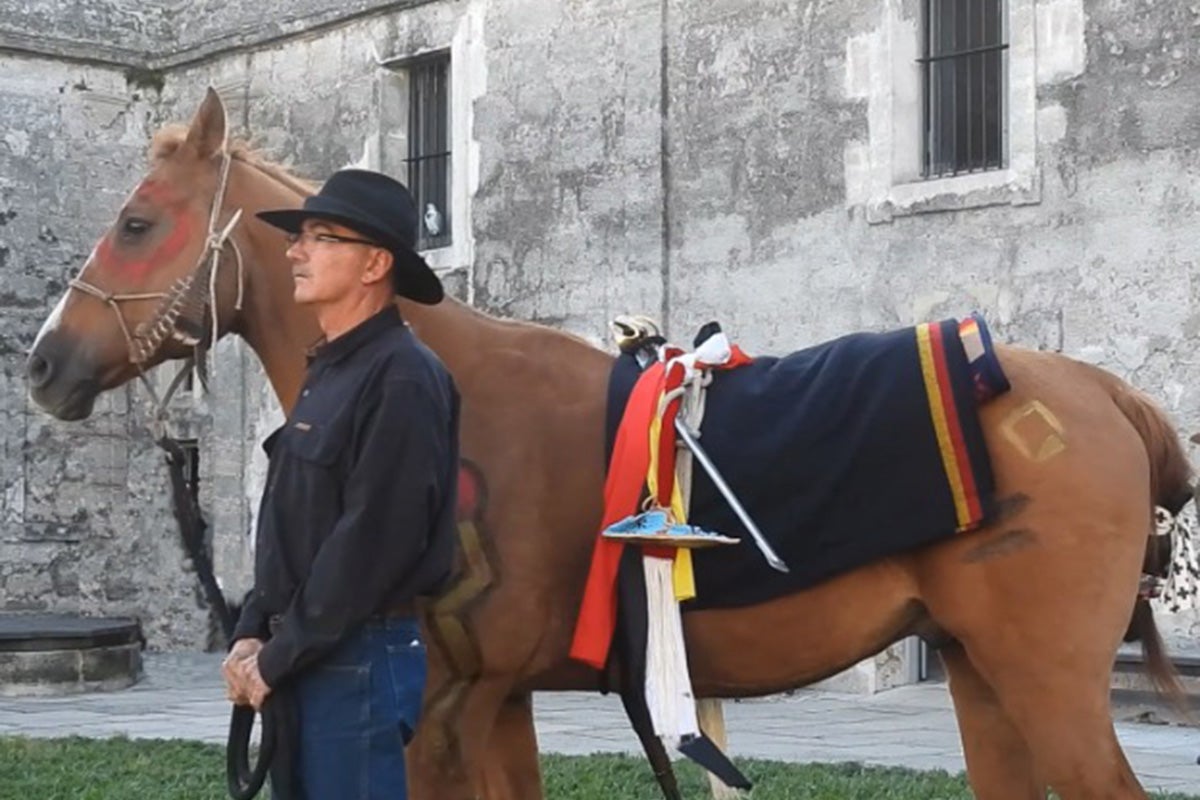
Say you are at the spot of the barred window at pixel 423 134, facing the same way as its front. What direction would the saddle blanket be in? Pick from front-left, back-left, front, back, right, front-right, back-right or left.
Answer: front-left

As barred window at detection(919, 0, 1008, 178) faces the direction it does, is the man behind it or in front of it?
in front

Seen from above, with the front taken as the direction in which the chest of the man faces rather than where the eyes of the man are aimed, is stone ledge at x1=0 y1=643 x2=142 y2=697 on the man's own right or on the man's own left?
on the man's own right

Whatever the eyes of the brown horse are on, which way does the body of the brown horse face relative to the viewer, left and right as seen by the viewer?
facing to the left of the viewer

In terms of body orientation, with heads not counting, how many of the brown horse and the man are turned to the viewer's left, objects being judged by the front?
2

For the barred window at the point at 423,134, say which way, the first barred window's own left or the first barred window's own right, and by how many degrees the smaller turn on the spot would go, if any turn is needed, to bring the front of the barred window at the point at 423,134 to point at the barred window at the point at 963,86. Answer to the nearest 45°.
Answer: approximately 90° to the first barred window's own left

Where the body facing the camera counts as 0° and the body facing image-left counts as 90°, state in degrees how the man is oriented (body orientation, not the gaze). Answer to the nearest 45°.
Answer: approximately 90°

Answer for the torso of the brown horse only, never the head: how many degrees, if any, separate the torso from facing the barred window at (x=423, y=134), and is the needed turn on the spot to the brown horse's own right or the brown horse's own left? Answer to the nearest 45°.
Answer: approximately 90° to the brown horse's own right

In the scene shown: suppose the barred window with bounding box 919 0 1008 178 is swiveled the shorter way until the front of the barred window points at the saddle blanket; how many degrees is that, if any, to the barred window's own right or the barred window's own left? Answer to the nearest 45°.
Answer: approximately 45° to the barred window's own left

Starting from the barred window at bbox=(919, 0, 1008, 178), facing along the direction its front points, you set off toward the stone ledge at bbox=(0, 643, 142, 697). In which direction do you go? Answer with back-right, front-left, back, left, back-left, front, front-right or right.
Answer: front-right

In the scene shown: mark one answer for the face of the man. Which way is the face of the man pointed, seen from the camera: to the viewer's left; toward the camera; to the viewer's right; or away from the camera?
to the viewer's left
